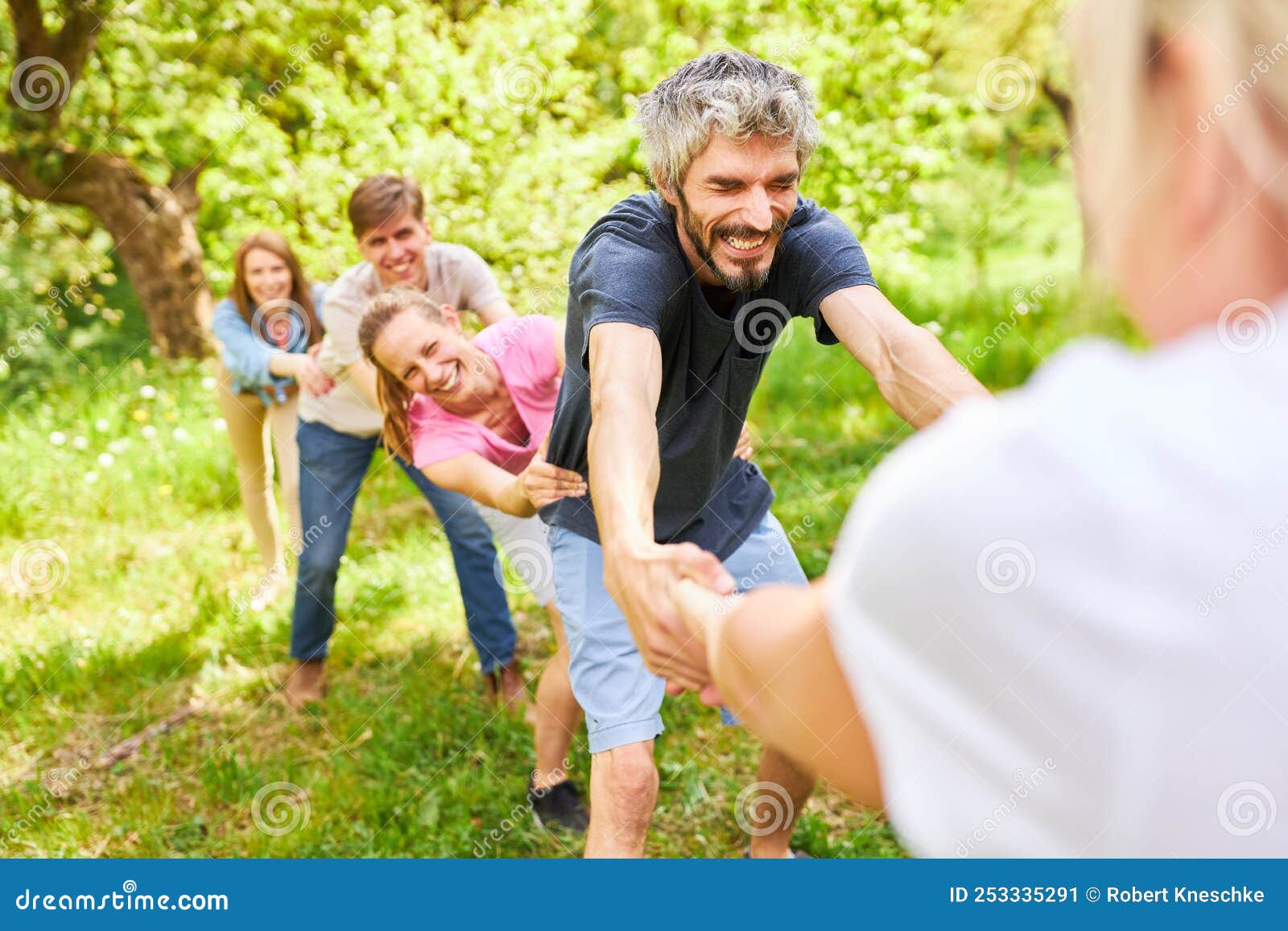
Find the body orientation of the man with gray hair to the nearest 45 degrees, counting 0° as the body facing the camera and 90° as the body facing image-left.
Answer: approximately 315°

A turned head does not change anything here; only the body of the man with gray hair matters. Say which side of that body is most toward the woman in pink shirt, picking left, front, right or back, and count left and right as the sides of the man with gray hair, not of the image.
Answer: back

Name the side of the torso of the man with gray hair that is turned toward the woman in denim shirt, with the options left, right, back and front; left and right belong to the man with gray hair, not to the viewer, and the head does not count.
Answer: back

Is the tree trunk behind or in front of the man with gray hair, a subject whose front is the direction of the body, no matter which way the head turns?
behind

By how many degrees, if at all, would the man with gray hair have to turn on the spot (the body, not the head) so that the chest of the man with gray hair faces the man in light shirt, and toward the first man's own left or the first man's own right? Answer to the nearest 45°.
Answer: approximately 180°
